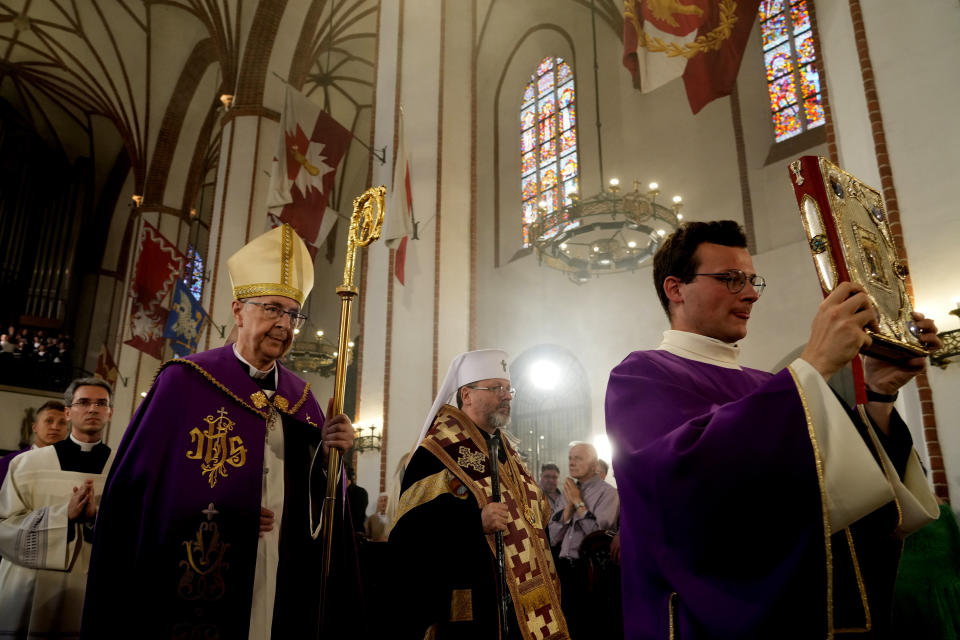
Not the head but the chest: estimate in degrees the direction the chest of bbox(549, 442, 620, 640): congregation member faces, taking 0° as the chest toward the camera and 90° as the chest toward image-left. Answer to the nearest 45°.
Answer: approximately 45°

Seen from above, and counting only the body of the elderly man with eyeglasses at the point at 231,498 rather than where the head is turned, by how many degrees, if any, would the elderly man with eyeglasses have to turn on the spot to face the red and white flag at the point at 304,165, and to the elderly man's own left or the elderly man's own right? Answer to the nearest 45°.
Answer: approximately 135° to the elderly man's own left

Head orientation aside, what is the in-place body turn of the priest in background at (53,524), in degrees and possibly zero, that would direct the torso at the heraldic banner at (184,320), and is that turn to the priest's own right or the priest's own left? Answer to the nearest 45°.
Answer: approximately 135° to the priest's own left

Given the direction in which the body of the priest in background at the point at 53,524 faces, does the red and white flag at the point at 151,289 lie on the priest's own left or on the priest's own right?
on the priest's own left

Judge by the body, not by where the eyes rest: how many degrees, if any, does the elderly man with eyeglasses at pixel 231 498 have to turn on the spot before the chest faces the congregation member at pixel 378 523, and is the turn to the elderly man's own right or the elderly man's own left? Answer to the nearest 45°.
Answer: approximately 135° to the elderly man's own left

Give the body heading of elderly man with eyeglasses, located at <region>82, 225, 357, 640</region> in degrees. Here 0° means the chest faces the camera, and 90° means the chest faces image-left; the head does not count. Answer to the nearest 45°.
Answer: approximately 315°

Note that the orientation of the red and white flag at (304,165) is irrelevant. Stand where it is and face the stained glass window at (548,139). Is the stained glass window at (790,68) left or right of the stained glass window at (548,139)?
right

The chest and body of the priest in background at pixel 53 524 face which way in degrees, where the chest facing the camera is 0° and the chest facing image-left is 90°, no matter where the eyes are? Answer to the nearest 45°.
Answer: approximately 315°

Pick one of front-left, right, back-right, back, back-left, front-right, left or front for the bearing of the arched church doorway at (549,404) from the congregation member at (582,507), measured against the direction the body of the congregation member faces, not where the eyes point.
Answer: back-right
